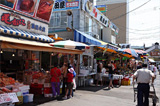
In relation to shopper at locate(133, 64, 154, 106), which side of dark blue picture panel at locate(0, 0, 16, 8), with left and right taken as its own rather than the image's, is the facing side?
front

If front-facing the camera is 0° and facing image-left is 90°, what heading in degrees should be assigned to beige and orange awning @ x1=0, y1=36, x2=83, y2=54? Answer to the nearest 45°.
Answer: approximately 315°

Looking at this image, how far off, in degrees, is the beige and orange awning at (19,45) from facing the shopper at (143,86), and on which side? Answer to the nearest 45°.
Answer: approximately 45° to its left

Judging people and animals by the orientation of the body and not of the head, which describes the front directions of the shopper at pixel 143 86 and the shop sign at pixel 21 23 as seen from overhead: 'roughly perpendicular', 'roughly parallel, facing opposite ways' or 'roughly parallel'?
roughly perpendicular

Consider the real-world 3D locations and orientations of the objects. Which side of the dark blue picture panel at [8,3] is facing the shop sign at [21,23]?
left

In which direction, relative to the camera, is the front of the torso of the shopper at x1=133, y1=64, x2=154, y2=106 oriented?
away from the camera

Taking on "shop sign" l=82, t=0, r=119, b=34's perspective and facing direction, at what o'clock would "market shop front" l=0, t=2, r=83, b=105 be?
The market shop front is roughly at 2 o'clock from the shop sign.

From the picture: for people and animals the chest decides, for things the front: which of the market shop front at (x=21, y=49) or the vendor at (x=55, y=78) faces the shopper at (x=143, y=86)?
the market shop front

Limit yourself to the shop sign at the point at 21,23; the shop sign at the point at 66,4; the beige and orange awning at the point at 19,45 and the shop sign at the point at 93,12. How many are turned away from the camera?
0

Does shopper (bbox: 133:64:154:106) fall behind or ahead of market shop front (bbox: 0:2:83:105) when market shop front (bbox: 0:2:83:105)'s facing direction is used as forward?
ahead
